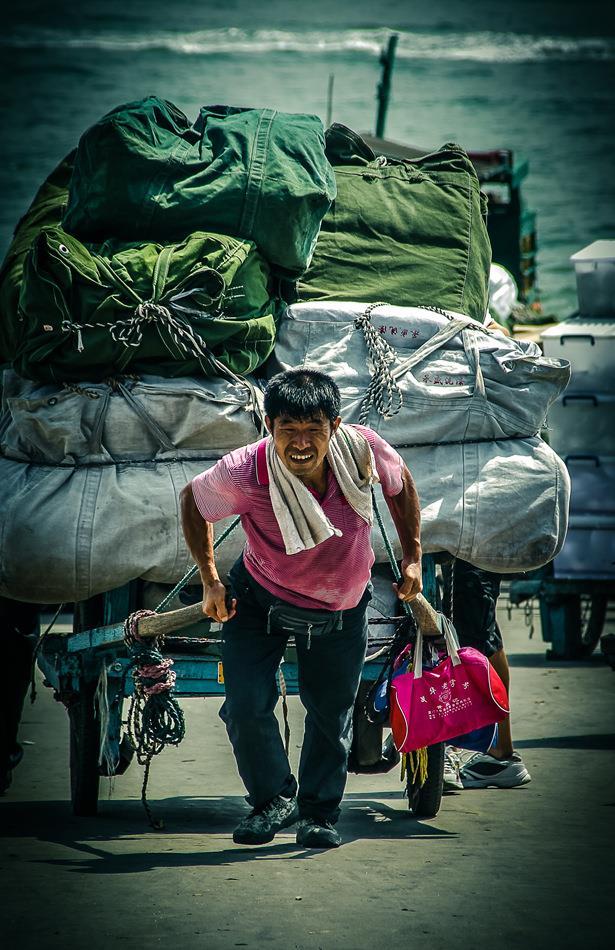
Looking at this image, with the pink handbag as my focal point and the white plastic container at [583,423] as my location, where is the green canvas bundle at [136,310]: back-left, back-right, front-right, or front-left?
front-right

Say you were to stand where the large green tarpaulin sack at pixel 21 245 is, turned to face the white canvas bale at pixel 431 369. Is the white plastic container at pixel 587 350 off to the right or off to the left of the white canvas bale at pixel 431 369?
left

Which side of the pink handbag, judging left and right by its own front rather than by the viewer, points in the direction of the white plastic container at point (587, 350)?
back

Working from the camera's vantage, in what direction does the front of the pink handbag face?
facing the viewer

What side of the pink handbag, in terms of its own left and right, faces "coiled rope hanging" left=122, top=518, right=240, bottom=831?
right

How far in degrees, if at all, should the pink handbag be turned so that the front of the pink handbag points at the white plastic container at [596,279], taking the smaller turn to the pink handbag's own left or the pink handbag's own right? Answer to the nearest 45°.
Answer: approximately 180°

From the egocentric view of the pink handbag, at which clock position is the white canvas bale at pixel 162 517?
The white canvas bale is roughly at 3 o'clock from the pink handbag.

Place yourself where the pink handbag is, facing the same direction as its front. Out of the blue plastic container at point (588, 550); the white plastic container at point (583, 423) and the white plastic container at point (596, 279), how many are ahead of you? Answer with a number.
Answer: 0

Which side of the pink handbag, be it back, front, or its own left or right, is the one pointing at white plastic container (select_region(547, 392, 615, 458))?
back

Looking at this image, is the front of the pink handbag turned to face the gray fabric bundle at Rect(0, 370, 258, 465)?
no
